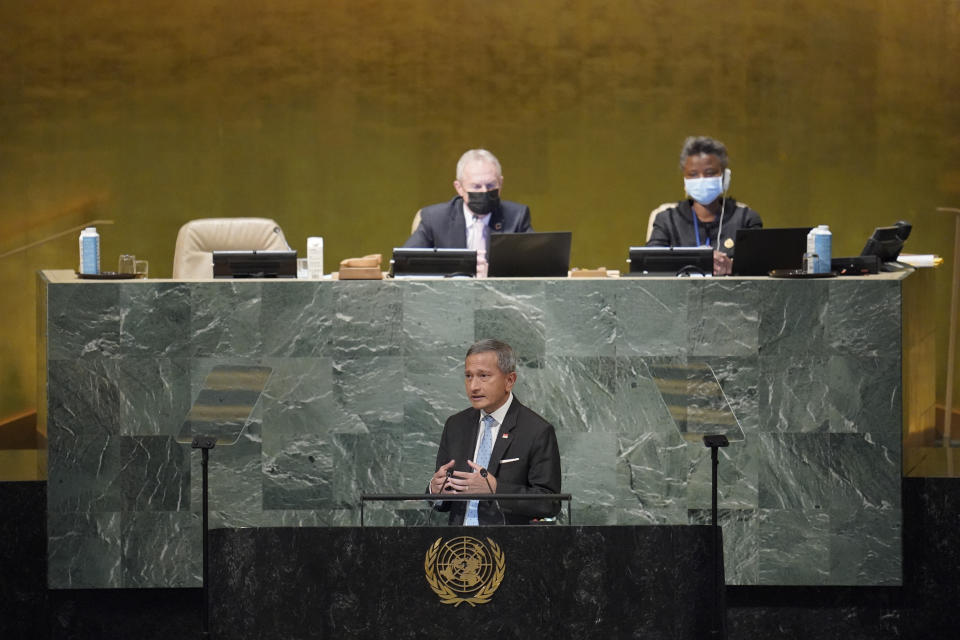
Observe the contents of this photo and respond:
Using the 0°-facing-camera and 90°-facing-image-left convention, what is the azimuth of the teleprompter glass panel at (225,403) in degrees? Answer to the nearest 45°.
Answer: approximately 225°

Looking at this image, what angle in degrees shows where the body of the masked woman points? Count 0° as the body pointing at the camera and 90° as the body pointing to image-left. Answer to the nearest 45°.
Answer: approximately 0°

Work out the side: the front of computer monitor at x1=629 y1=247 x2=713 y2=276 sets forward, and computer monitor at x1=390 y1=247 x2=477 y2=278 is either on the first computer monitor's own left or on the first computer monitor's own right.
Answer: on the first computer monitor's own left

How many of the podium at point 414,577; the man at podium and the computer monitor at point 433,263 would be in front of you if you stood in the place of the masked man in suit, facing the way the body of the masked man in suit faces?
3

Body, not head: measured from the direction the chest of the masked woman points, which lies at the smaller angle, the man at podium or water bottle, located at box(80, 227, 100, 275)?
the man at podium

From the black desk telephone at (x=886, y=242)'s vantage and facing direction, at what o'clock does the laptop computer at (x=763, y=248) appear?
the laptop computer at (x=763, y=248) is roughly at 9 o'clock from the black desk telephone at (x=886, y=242).

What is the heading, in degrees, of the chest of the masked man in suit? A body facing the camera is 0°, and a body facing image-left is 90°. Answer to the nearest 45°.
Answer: approximately 0°

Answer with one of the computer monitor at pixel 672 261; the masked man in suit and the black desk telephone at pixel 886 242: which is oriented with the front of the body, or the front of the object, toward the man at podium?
the masked man in suit

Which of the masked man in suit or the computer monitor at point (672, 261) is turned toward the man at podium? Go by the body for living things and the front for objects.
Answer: the masked man in suit

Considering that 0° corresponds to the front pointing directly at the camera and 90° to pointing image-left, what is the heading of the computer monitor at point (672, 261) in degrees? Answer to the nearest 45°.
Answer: approximately 180°

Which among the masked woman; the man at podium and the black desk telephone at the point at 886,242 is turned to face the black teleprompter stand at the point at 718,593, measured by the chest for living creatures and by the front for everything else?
the masked woman

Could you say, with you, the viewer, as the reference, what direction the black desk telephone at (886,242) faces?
facing away from the viewer and to the left of the viewer

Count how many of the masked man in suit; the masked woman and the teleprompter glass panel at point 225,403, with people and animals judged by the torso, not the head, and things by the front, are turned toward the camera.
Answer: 2

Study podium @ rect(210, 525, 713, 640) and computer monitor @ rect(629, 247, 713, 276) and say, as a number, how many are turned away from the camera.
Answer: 1
